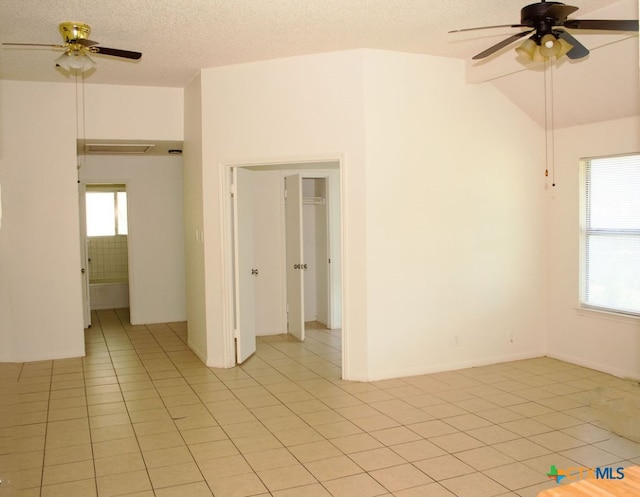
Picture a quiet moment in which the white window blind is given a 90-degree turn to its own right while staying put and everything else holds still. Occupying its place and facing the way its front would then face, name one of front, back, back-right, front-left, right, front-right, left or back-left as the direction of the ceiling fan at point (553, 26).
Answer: back-left

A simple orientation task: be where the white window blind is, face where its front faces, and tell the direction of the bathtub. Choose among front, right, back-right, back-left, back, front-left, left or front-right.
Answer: front-right

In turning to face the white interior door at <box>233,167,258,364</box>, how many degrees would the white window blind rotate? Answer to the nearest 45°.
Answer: approximately 45° to its right

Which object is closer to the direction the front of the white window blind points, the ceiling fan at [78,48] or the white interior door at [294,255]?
the ceiling fan

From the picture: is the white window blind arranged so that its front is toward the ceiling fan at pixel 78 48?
yes

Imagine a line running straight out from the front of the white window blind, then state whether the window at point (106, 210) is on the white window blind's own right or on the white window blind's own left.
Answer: on the white window blind's own right

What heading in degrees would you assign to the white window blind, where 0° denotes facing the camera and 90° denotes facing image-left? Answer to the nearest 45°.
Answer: approximately 45°
